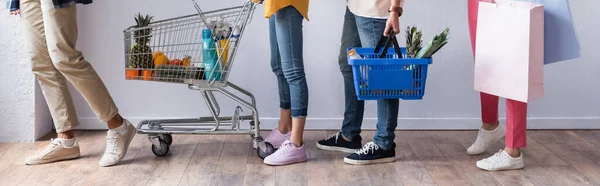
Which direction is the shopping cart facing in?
to the viewer's left

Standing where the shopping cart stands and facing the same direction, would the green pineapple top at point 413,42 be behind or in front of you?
behind
